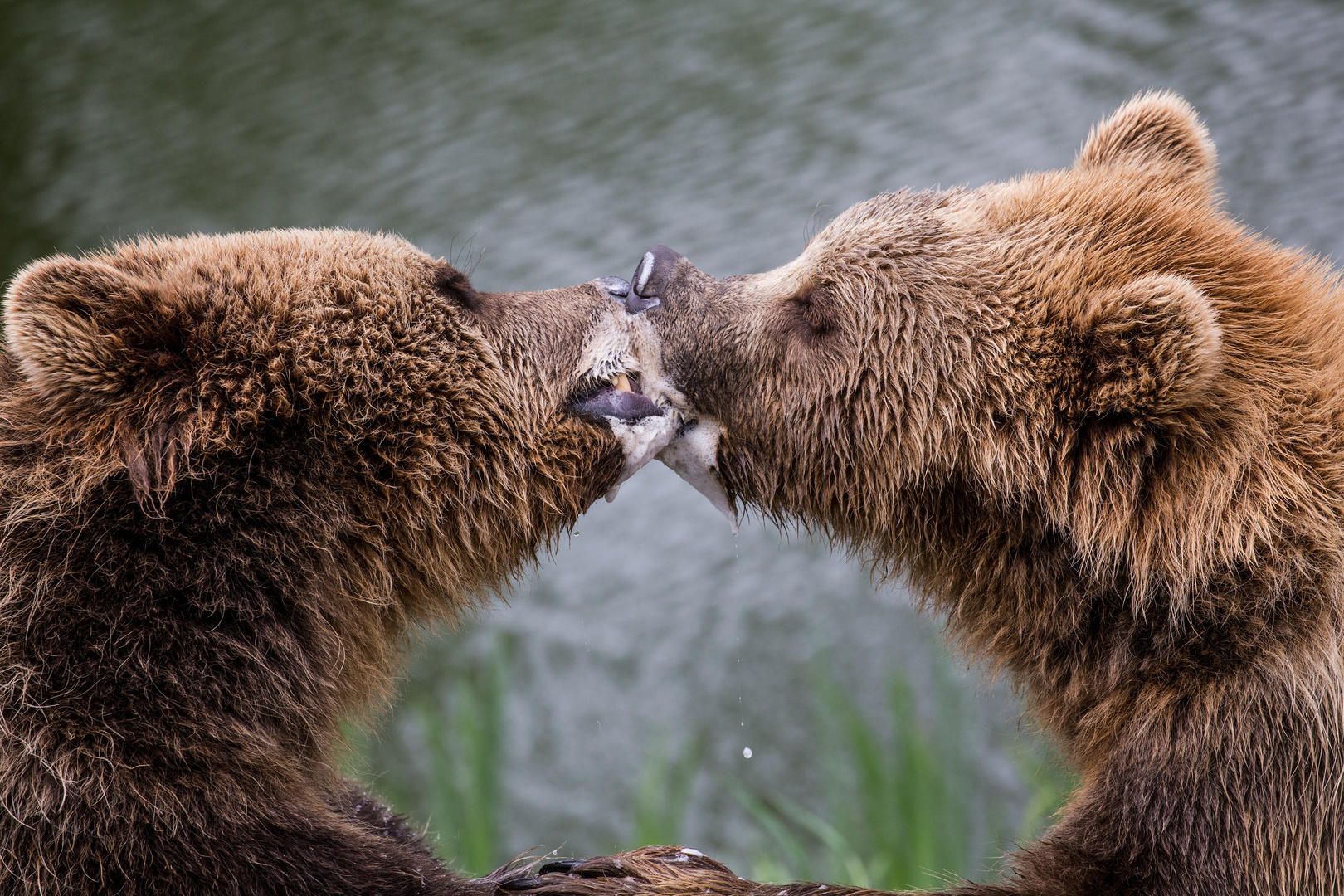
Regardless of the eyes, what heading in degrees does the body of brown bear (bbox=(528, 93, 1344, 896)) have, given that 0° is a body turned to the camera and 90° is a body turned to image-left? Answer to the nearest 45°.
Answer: approximately 90°

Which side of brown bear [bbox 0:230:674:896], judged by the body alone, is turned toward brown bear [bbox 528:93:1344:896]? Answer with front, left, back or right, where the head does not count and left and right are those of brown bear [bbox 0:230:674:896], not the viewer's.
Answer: front

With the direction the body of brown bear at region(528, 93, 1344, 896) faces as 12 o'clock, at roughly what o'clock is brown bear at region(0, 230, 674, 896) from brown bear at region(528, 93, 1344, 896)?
brown bear at region(0, 230, 674, 896) is roughly at 11 o'clock from brown bear at region(528, 93, 1344, 896).

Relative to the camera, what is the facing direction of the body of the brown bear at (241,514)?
to the viewer's right
